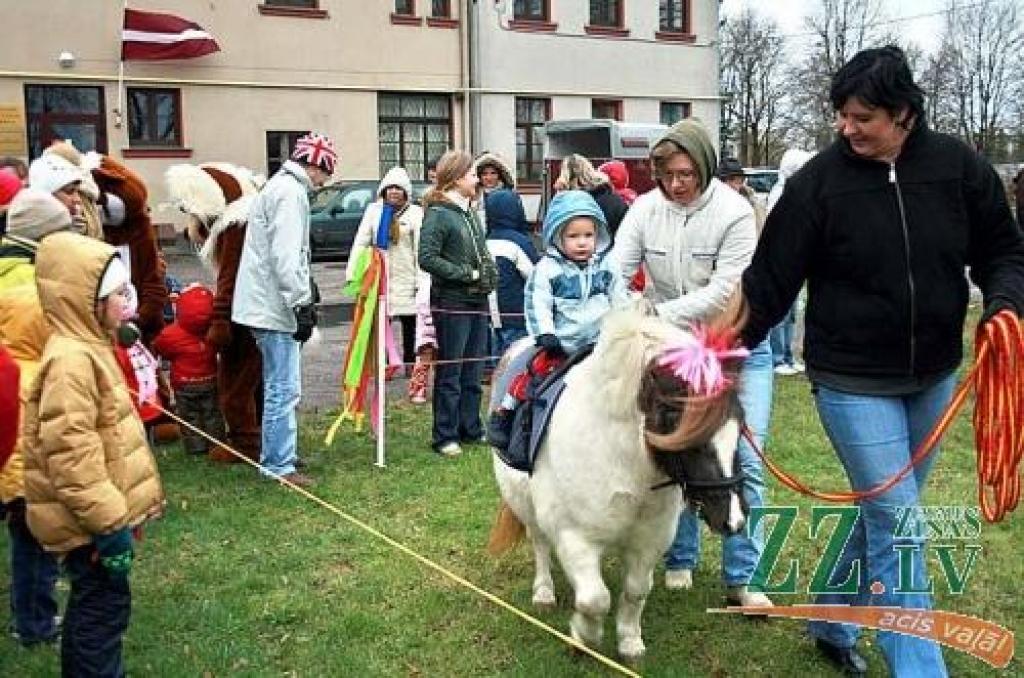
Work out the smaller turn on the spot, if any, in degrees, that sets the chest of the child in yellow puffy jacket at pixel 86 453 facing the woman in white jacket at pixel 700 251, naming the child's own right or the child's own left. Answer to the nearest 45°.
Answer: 0° — they already face them

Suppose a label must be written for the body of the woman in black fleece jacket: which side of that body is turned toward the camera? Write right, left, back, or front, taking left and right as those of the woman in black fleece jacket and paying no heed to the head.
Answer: front

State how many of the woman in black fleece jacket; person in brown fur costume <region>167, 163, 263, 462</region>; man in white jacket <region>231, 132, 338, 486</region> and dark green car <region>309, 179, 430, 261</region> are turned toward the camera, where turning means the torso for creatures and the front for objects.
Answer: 1

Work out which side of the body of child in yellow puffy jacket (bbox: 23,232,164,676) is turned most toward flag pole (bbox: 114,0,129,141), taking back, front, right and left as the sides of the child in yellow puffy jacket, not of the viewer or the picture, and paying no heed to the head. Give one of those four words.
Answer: left

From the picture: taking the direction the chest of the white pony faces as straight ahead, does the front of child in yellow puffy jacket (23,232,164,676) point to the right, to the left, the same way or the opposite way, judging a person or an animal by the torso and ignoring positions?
to the left

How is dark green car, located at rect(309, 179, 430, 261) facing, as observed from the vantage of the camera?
facing to the left of the viewer

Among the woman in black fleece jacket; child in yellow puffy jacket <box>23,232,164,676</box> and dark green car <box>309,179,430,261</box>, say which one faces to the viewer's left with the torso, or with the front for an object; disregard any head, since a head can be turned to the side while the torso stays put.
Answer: the dark green car

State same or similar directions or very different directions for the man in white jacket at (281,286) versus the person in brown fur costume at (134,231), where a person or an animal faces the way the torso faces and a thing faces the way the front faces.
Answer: very different directions

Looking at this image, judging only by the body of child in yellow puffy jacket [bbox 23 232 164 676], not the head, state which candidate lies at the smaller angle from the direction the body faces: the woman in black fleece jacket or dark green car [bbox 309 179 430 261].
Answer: the woman in black fleece jacket

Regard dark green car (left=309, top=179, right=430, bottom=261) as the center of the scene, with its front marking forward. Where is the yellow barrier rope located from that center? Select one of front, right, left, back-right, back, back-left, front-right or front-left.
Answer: left

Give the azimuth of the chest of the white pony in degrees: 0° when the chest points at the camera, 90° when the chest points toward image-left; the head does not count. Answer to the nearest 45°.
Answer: approximately 315°
